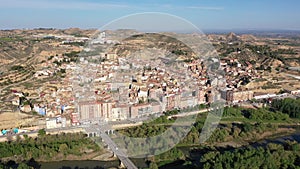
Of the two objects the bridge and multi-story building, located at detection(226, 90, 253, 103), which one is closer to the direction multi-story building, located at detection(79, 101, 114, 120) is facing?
the bridge

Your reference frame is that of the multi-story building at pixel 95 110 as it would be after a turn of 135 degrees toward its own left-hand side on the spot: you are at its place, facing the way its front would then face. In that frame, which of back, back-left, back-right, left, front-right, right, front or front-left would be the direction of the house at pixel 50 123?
back-left

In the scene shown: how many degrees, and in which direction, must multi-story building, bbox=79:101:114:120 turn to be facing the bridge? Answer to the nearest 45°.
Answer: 0° — it already faces it

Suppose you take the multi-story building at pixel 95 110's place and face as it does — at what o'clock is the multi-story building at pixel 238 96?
the multi-story building at pixel 238 96 is roughly at 8 o'clock from the multi-story building at pixel 95 110.

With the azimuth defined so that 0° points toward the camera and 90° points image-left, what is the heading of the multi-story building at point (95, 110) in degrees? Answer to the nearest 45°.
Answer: approximately 0°
